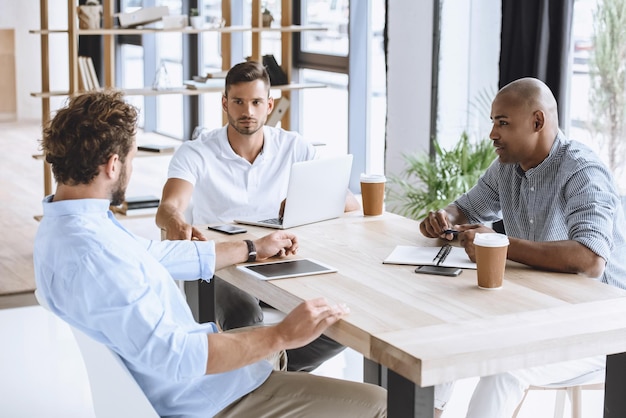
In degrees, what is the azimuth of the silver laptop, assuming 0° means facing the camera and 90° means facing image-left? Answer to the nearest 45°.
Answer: approximately 135°

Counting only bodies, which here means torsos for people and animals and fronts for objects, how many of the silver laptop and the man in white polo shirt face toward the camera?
1

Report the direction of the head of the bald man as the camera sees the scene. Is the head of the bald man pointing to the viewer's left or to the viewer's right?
to the viewer's left

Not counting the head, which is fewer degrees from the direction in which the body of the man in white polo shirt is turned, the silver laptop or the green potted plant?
the silver laptop

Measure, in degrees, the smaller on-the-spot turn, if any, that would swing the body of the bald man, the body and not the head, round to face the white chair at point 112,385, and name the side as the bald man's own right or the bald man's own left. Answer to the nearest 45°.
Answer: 0° — they already face it

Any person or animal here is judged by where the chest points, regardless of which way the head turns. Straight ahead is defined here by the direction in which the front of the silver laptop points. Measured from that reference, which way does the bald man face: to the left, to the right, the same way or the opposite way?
to the left

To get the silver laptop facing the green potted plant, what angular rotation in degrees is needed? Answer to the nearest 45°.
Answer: approximately 45° to its right

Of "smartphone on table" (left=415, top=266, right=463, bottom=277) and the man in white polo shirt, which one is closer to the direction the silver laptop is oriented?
the man in white polo shirt

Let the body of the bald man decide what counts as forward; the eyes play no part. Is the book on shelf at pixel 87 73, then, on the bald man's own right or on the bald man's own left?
on the bald man's own right

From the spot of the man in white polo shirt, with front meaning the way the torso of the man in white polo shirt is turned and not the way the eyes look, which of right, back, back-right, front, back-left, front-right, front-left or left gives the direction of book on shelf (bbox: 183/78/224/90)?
back

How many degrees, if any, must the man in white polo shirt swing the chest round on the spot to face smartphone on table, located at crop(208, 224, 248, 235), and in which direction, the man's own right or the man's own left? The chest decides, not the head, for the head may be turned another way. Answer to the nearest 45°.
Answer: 0° — they already face it
